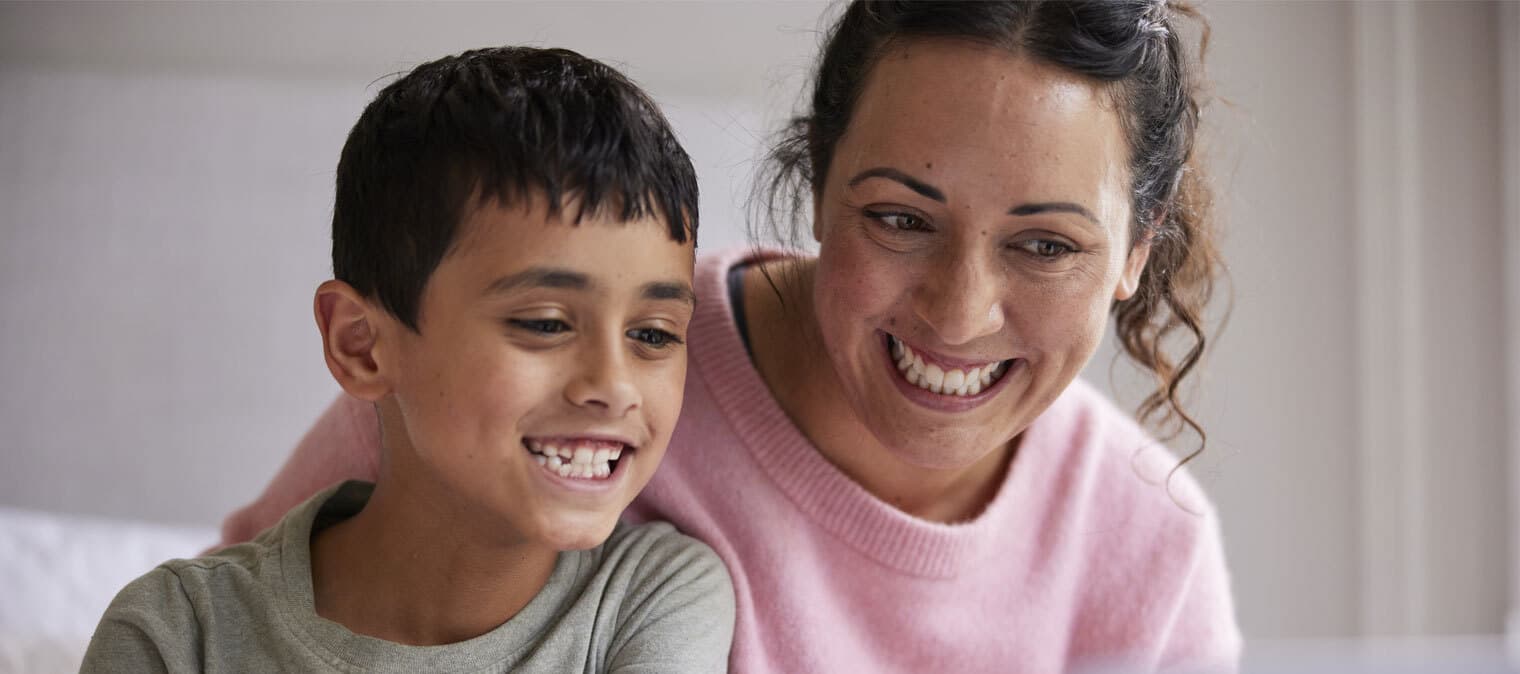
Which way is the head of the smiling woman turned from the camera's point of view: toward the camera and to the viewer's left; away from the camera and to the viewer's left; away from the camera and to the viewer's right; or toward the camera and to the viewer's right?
toward the camera and to the viewer's left

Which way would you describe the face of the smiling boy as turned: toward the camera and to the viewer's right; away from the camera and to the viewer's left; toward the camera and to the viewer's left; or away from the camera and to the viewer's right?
toward the camera and to the viewer's right

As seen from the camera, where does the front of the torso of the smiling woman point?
toward the camera
